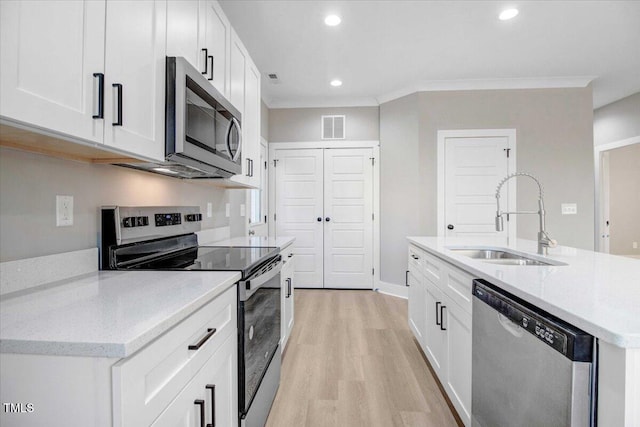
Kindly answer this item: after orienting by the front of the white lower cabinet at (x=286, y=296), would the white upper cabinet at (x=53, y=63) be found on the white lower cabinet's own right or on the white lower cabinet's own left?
on the white lower cabinet's own right

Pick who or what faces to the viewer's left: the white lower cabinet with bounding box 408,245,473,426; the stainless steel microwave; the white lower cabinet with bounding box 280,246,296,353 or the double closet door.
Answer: the white lower cabinet with bounding box 408,245,473,426

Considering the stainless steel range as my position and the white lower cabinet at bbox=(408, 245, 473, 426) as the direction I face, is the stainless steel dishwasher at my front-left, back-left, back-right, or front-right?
front-right

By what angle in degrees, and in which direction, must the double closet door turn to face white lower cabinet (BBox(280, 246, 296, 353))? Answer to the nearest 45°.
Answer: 0° — it already faces it

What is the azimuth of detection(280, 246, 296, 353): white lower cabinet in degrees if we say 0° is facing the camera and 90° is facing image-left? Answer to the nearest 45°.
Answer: approximately 270°

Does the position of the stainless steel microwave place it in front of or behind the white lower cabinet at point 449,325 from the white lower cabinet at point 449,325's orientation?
in front

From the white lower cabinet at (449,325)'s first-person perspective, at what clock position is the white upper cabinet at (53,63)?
The white upper cabinet is roughly at 10 o'clock from the white lower cabinet.

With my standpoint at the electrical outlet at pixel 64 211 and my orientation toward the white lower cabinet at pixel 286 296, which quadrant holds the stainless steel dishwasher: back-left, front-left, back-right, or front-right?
front-right

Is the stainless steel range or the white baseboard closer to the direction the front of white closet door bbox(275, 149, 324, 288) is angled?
the stainless steel range

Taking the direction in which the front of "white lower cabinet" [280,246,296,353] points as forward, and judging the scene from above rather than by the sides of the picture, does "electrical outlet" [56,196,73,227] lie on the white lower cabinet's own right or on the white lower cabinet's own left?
on the white lower cabinet's own right

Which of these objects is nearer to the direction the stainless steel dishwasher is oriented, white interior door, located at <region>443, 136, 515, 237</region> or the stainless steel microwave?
the stainless steel microwave

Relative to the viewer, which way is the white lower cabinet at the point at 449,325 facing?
to the viewer's left

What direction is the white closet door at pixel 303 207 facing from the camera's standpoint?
toward the camera

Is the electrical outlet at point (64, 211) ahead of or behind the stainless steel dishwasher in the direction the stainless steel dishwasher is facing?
ahead

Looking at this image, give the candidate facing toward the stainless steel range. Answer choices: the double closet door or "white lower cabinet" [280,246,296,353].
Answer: the double closet door
